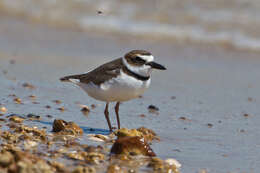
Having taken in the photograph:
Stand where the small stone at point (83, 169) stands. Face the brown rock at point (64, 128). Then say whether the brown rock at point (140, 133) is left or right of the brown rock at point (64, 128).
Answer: right

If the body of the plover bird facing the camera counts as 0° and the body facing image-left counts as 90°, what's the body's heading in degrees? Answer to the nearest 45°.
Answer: approximately 270°

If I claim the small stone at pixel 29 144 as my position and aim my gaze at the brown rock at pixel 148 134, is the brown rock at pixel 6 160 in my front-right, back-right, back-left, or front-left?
back-right

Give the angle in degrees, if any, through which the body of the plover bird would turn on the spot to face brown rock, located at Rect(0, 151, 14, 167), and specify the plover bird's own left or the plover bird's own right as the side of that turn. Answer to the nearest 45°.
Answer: approximately 135° to the plover bird's own right

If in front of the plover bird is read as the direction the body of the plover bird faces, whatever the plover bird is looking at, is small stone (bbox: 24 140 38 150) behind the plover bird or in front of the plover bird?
behind

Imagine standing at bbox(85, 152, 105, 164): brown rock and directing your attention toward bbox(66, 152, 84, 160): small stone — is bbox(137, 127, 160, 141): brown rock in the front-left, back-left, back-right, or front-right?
back-right

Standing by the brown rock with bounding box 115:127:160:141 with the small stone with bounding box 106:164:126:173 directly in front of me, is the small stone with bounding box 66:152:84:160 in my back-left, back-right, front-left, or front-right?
front-right

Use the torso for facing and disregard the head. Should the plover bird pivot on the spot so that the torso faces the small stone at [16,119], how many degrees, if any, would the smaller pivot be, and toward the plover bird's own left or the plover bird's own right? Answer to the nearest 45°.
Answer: approximately 180°
